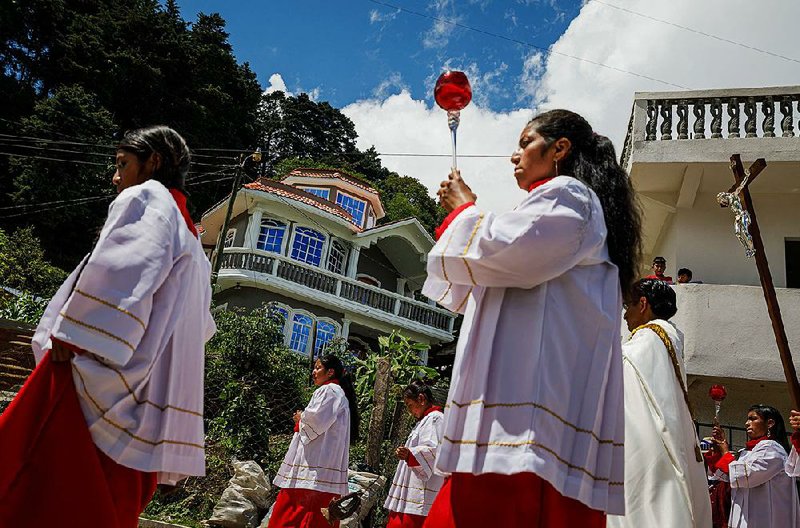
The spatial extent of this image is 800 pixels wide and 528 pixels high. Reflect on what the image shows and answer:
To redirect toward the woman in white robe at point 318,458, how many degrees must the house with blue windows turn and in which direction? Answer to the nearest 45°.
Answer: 0° — it already faces them

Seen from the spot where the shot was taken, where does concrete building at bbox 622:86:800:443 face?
facing the viewer

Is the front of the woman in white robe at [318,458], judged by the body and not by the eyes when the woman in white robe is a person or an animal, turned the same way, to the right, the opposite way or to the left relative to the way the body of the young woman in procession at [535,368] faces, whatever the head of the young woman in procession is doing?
the same way

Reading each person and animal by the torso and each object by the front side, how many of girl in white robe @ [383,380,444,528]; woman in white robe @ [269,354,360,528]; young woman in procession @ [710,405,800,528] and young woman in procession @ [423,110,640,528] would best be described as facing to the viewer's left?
4

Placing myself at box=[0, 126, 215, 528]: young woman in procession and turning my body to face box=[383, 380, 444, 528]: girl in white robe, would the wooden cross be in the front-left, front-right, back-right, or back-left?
front-right

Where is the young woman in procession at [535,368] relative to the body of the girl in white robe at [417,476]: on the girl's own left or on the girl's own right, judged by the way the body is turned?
on the girl's own left

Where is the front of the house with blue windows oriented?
toward the camera

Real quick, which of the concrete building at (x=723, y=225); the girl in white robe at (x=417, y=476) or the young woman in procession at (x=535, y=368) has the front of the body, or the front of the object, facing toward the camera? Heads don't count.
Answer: the concrete building

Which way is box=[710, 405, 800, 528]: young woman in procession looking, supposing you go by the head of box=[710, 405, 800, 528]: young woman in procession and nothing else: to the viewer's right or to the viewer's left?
to the viewer's left

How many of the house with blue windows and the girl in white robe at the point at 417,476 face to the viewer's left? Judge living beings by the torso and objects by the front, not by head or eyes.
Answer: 1

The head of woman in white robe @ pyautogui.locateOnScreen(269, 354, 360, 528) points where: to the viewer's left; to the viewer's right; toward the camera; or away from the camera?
to the viewer's left

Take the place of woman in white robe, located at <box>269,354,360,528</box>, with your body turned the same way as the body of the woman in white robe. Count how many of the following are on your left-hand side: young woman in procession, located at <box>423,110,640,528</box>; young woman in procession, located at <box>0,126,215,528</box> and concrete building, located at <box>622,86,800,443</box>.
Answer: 2

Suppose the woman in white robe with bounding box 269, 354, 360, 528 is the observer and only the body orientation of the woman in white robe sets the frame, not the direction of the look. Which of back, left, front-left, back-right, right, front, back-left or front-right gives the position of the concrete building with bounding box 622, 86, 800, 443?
back-right

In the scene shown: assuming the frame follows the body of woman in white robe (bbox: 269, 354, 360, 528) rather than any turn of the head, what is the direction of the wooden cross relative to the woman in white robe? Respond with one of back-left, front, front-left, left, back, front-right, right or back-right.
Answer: back

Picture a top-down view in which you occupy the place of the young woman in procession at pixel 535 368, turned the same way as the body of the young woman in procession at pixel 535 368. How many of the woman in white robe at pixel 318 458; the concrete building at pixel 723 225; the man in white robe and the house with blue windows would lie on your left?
0

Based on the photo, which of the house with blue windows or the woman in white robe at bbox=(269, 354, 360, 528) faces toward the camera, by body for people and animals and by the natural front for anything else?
the house with blue windows

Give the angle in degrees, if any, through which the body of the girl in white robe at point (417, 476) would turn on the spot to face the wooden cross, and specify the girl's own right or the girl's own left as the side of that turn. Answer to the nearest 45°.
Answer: approximately 180°

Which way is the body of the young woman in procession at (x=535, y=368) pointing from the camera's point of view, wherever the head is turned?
to the viewer's left

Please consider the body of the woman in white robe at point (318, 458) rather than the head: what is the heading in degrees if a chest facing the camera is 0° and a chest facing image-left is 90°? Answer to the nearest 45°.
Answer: approximately 90°

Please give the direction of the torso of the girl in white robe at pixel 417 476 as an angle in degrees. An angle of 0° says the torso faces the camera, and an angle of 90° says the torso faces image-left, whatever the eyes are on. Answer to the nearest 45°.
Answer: approximately 90°
